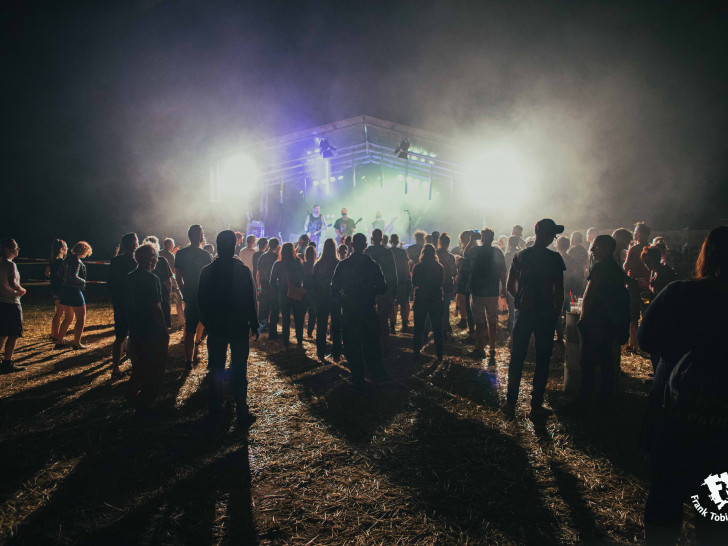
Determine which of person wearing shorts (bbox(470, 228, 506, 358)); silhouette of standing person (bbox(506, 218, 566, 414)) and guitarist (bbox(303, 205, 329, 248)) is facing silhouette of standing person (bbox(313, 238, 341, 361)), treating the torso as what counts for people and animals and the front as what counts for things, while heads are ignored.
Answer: the guitarist

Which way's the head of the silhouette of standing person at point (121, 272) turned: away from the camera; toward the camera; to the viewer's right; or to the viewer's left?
away from the camera

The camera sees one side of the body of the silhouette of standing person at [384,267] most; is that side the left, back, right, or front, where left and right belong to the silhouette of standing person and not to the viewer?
back

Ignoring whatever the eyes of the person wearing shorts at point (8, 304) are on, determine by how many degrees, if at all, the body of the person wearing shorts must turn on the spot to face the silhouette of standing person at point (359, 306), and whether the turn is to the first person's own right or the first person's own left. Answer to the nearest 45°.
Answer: approximately 45° to the first person's own right

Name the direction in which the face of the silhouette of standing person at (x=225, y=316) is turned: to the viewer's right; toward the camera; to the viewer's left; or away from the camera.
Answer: away from the camera

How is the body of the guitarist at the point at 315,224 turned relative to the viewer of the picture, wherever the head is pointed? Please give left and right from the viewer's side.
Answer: facing the viewer

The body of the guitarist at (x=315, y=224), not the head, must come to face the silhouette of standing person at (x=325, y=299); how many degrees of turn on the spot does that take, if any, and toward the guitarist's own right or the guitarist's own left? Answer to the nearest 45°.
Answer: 0° — they already face them

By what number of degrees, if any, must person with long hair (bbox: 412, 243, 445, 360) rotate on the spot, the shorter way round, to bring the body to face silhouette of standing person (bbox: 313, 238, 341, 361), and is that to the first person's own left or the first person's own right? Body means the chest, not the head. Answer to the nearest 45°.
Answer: approximately 90° to the first person's own left

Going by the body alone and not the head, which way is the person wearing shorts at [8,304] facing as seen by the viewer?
to the viewer's right

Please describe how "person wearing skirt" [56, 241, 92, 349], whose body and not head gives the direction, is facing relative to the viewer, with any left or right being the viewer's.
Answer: facing to the right of the viewer

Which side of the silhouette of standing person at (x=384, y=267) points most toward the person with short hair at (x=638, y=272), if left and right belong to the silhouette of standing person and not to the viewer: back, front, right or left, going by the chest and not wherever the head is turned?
right

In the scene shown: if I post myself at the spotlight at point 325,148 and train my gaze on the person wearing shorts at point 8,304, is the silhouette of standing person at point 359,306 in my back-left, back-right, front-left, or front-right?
front-left

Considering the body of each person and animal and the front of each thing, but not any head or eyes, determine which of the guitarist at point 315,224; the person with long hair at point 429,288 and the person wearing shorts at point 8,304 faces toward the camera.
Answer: the guitarist

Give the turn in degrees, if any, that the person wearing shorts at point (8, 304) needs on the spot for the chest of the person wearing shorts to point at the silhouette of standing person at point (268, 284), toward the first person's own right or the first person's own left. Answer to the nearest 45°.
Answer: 0° — they already face them

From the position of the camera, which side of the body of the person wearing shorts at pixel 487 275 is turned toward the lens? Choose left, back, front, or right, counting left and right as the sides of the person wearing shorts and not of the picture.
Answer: back

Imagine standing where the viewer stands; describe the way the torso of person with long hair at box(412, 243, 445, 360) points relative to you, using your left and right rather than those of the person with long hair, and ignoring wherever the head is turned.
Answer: facing away from the viewer

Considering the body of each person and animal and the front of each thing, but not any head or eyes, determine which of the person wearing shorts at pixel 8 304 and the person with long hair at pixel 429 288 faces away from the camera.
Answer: the person with long hair

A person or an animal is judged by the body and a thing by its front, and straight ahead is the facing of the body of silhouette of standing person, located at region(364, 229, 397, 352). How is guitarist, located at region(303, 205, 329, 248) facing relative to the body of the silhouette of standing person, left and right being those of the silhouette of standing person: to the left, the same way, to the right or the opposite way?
the opposite way
